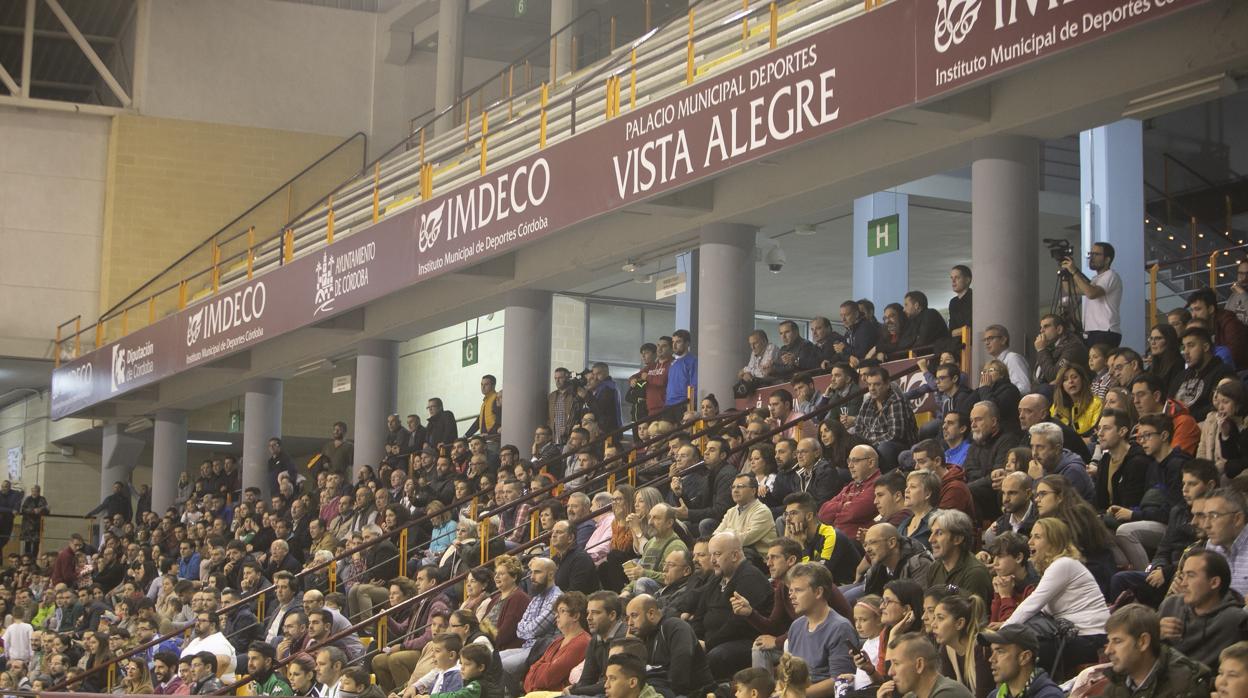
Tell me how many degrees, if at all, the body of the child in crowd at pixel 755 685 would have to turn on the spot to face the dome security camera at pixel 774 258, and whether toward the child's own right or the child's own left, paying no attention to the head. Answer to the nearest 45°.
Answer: approximately 90° to the child's own right

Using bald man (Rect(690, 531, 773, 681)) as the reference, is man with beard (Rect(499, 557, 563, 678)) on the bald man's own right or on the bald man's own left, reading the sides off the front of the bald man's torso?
on the bald man's own right

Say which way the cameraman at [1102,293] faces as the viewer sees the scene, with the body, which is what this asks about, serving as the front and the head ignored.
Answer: to the viewer's left

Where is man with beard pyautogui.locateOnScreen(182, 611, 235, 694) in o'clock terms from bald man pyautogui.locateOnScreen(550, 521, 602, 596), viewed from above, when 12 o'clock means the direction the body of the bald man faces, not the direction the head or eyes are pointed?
The man with beard is roughly at 3 o'clock from the bald man.

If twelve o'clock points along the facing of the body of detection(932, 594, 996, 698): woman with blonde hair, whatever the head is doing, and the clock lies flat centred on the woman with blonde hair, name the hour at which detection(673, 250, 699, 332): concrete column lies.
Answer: The concrete column is roughly at 4 o'clock from the woman with blonde hair.

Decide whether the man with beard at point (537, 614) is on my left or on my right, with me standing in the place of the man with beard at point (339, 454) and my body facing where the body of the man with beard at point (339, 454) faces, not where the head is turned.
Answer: on my left

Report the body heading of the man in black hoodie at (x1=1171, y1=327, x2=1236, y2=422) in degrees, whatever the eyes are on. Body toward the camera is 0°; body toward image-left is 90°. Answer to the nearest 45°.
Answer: approximately 45°

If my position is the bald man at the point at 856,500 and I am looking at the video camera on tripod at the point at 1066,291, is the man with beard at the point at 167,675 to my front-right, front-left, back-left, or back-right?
back-left

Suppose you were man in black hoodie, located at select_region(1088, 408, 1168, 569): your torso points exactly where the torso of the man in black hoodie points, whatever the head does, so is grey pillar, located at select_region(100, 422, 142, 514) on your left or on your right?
on your right

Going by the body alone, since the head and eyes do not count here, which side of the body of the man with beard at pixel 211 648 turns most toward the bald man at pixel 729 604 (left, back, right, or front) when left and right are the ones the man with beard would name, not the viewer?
left

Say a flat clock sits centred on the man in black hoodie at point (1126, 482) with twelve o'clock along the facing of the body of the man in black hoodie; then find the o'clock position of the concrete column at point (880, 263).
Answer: The concrete column is roughly at 4 o'clock from the man in black hoodie.
